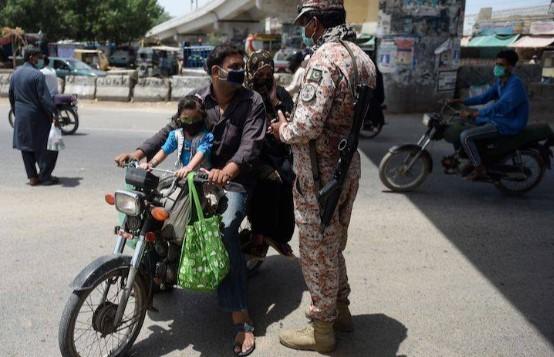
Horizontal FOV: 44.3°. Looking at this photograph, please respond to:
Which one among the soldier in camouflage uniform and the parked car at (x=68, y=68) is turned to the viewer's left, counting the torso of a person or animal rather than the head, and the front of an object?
the soldier in camouflage uniform

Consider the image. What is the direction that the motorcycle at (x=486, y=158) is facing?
to the viewer's left

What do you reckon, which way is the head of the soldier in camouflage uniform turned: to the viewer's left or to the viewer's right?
to the viewer's left

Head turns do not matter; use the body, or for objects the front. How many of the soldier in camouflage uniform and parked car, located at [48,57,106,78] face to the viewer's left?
1

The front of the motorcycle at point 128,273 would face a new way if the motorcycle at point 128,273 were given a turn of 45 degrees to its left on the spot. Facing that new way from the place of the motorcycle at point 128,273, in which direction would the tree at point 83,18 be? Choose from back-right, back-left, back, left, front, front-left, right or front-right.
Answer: back

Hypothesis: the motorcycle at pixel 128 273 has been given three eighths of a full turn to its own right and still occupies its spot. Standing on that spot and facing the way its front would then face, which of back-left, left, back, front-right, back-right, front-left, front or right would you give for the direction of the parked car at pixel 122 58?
front

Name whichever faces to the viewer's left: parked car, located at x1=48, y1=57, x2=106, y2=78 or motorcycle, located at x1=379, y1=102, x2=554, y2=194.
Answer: the motorcycle

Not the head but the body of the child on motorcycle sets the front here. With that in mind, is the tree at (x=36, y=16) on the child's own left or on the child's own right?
on the child's own right

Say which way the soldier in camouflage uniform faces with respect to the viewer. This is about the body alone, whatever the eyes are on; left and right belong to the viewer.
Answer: facing to the left of the viewer

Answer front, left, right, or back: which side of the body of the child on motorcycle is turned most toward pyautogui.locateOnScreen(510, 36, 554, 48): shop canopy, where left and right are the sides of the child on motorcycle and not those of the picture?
back

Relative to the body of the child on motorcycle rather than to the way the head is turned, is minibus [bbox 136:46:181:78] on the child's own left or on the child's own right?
on the child's own right

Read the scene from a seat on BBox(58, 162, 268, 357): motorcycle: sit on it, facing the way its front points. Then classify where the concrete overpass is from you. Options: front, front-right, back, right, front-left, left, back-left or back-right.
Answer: back-right
